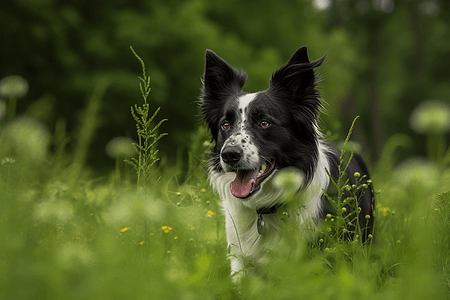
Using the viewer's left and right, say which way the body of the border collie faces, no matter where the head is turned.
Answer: facing the viewer and to the left of the viewer

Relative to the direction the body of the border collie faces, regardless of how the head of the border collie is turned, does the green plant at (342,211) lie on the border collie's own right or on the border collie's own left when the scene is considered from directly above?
on the border collie's own left
